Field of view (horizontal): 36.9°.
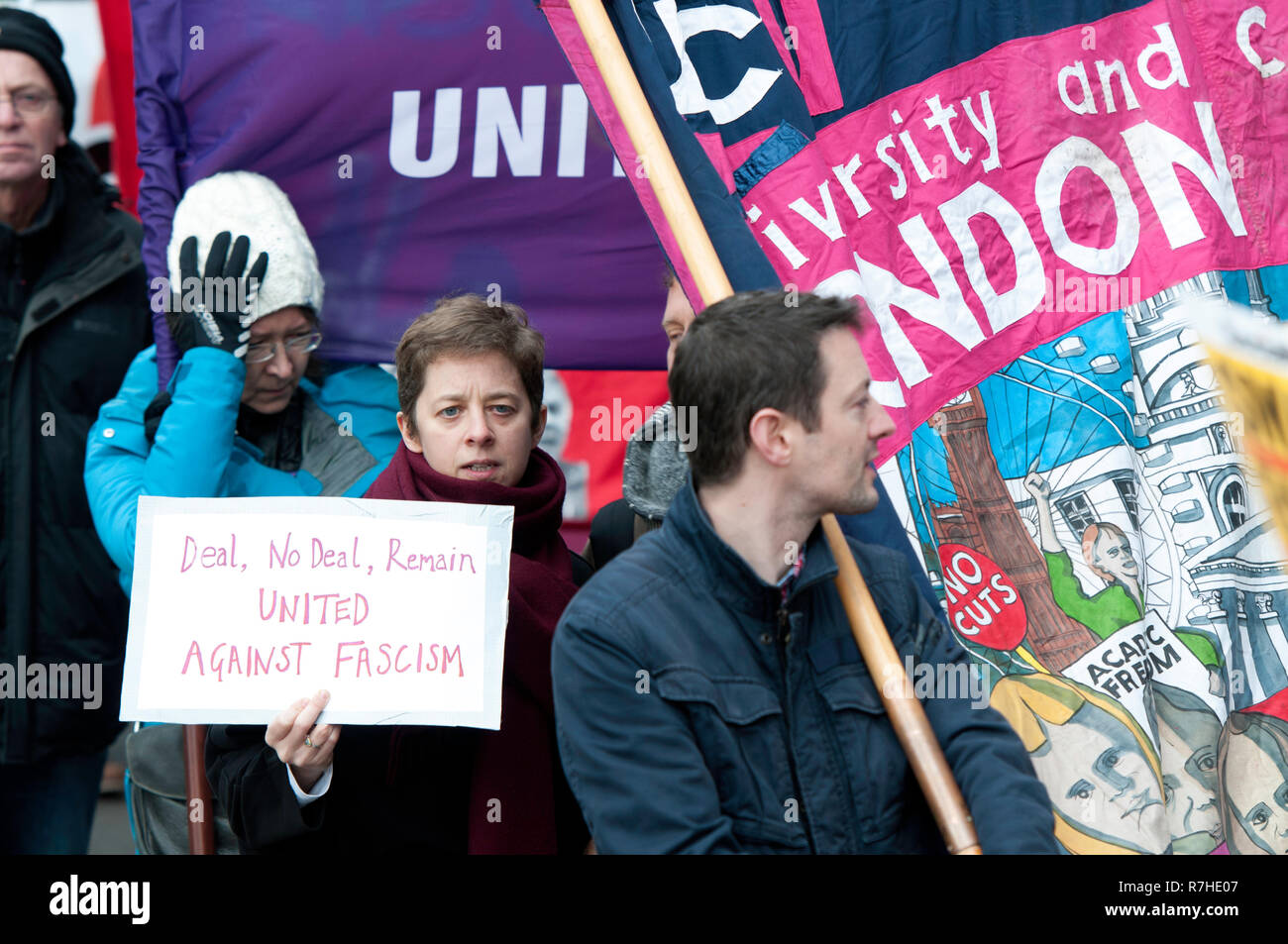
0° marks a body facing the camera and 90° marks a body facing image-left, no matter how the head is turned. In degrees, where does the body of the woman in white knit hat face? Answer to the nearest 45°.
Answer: approximately 315°
